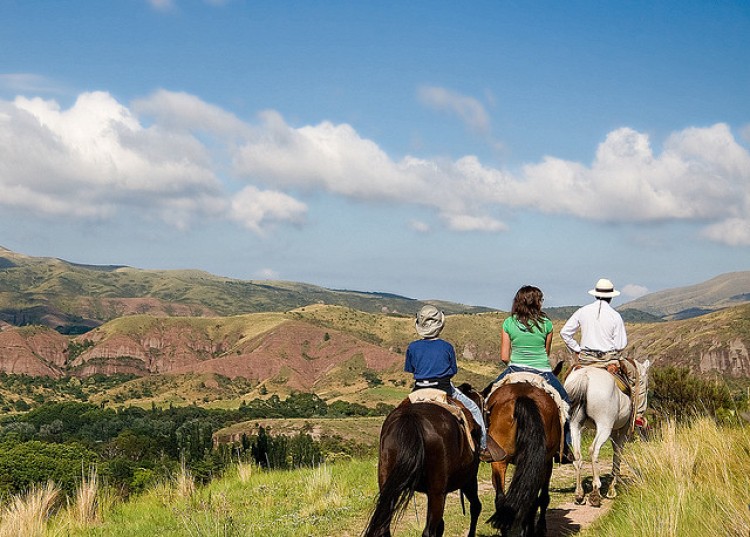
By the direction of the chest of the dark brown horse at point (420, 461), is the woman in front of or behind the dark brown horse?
in front

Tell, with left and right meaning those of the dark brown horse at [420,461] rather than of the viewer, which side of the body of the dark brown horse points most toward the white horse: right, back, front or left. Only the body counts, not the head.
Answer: front

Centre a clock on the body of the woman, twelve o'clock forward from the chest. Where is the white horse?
The white horse is roughly at 1 o'clock from the woman.

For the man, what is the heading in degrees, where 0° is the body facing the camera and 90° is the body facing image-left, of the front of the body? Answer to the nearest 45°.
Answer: approximately 180°

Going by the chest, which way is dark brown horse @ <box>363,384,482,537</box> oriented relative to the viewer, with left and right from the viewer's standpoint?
facing away from the viewer and to the right of the viewer

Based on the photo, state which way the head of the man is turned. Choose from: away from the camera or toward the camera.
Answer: away from the camera

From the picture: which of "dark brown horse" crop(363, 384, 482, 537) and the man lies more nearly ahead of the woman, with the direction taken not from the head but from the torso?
the man

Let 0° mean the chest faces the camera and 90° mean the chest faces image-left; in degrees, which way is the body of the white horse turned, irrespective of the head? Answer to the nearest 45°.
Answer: approximately 225°

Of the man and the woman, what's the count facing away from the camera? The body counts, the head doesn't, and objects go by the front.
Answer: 2

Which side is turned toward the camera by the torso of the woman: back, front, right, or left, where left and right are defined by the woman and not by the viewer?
back

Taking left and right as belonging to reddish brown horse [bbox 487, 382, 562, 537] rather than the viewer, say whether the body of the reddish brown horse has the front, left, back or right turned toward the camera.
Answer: back

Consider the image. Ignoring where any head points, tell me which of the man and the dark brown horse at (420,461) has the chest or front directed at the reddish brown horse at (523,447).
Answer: the dark brown horse at (420,461)
